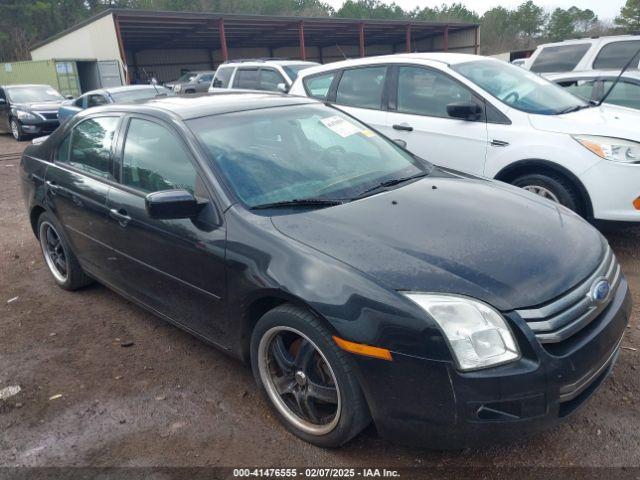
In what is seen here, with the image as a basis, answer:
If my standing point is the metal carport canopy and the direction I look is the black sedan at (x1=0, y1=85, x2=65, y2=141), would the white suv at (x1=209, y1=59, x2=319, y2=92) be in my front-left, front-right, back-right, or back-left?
front-left

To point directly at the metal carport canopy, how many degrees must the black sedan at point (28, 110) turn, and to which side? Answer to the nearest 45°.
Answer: approximately 90° to its left

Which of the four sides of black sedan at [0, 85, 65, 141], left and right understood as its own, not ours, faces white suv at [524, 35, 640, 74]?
front

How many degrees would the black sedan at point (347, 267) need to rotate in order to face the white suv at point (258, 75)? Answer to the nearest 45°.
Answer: approximately 135° to its left

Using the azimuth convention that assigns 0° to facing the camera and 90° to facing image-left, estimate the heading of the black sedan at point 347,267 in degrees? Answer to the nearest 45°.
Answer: approximately 315°

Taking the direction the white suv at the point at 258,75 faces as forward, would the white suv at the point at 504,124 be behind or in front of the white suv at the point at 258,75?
in front

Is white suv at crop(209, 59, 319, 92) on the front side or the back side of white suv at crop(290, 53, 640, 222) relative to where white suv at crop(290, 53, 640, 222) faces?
on the back side

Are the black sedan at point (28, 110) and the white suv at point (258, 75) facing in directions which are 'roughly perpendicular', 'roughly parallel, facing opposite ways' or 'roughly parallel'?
roughly parallel

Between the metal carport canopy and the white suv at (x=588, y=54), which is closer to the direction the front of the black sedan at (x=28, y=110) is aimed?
the white suv

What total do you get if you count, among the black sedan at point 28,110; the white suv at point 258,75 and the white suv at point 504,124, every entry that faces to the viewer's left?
0

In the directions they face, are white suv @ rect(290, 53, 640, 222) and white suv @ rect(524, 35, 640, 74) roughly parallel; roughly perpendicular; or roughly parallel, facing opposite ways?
roughly parallel

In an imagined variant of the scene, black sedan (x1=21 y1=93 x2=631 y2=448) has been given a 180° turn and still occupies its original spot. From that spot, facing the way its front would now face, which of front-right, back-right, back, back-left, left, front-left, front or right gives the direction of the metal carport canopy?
front-right

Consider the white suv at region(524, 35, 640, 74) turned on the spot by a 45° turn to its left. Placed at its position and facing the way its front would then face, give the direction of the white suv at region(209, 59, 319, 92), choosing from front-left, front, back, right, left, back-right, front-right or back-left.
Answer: back

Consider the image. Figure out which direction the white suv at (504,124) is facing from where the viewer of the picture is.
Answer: facing the viewer and to the right of the viewer
